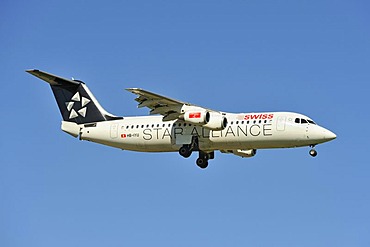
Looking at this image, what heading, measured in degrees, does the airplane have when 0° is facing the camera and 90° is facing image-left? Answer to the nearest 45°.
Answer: approximately 270°
